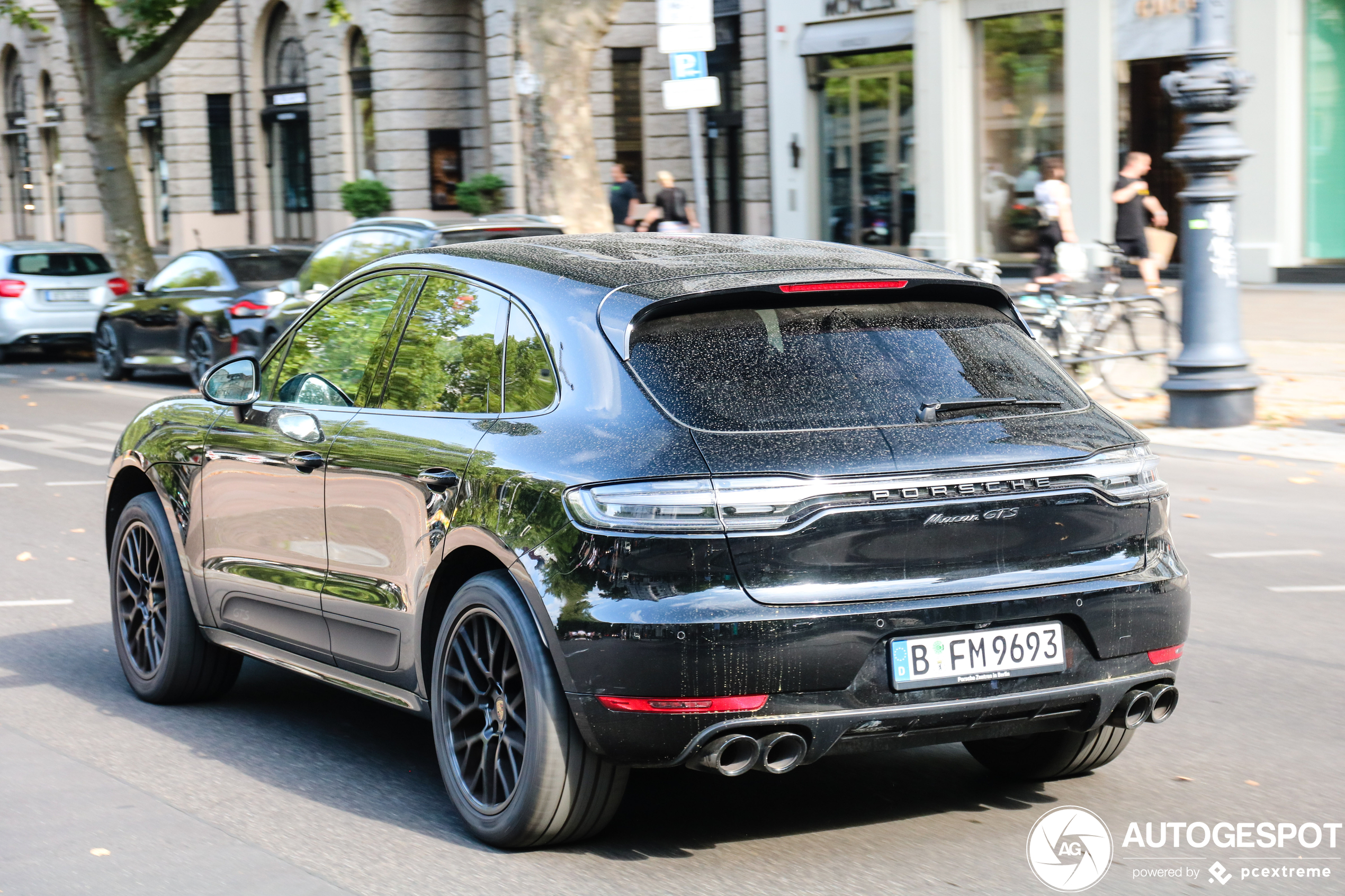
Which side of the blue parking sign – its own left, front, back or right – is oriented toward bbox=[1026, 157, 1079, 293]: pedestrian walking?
left

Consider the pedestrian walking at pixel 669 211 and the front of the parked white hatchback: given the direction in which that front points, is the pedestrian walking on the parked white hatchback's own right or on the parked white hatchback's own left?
on the parked white hatchback's own right

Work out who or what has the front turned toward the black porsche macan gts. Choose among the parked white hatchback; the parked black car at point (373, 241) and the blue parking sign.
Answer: the blue parking sign

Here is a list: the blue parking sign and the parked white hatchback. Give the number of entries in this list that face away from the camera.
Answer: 1

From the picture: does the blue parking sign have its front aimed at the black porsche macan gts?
yes

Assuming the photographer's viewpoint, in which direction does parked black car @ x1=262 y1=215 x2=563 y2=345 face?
facing away from the viewer and to the left of the viewer

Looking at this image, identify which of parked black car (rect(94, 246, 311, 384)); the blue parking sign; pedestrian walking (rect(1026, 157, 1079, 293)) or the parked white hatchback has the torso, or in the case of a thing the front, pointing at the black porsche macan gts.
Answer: the blue parking sign

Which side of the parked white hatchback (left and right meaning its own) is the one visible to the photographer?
back

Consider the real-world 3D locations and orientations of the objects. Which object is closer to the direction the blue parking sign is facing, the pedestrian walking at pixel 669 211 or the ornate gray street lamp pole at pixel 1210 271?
the ornate gray street lamp pole

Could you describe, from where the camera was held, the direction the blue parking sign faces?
facing the viewer

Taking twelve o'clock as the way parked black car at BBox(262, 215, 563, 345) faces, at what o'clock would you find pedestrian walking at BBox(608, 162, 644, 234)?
The pedestrian walking is roughly at 2 o'clock from the parked black car.
